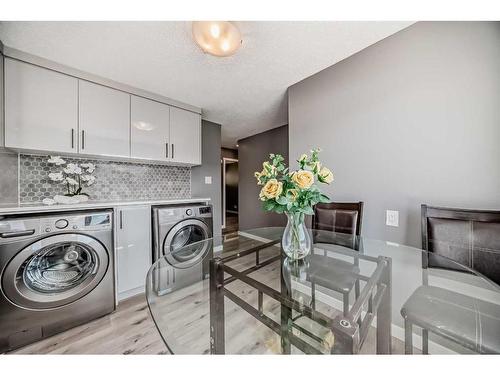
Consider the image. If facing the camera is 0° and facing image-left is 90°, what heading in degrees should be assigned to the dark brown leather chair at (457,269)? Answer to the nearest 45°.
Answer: approximately 45°

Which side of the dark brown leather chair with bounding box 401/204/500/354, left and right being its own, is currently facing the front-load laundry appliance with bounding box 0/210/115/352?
front

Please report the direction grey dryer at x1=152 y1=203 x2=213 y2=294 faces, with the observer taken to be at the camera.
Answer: facing the viewer and to the right of the viewer

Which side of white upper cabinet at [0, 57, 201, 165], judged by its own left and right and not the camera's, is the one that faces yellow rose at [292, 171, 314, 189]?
front

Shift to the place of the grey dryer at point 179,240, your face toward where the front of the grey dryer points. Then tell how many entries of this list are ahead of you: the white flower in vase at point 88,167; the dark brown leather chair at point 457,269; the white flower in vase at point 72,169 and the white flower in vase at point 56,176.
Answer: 1

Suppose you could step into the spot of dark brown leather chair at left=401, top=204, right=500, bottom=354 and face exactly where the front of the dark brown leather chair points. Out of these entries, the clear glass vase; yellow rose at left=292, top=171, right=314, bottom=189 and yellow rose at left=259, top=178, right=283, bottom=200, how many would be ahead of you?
3

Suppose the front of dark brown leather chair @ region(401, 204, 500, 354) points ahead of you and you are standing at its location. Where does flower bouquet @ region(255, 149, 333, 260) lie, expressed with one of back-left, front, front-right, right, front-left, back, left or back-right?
front

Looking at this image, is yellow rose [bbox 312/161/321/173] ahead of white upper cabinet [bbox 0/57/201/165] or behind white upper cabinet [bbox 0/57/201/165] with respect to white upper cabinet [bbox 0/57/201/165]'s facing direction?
ahead

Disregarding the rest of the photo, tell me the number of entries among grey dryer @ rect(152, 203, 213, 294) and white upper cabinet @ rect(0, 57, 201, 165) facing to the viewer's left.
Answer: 0

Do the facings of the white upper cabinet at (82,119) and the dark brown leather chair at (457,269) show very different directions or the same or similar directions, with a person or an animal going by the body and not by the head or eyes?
very different directions

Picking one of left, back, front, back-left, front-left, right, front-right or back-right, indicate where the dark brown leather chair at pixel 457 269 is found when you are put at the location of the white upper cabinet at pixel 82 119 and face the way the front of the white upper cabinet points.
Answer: front
